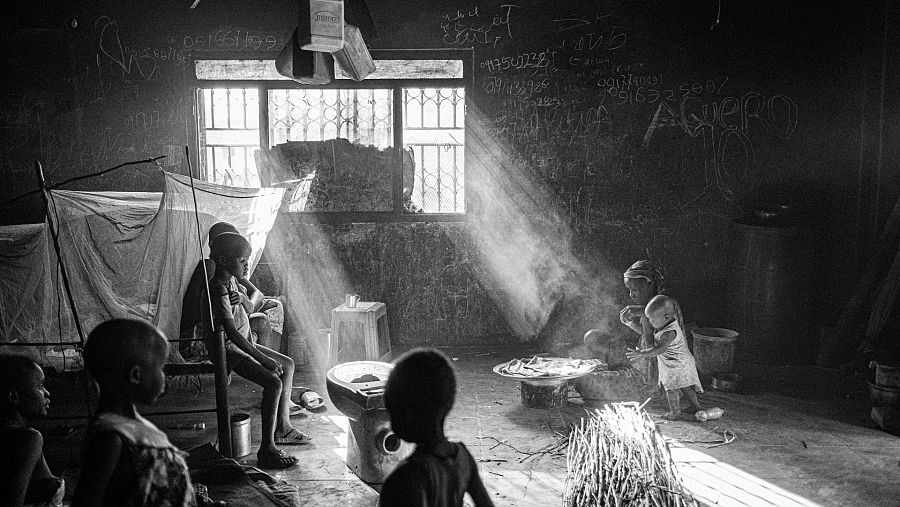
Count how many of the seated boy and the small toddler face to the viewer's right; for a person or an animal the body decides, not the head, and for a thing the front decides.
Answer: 1

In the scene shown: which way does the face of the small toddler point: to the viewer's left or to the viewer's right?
to the viewer's left

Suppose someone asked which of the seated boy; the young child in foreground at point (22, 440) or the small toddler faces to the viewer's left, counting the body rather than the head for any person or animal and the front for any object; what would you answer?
the small toddler

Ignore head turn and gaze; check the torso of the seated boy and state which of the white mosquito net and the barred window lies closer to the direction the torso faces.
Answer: the barred window

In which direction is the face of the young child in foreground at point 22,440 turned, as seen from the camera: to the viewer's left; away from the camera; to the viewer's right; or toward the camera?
to the viewer's right

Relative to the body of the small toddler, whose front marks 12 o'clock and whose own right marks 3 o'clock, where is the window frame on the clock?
The window frame is roughly at 1 o'clock from the small toddler.

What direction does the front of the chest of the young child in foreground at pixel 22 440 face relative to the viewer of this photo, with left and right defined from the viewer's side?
facing to the right of the viewer

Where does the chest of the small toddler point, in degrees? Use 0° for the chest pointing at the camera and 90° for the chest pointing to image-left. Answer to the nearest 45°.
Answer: approximately 90°

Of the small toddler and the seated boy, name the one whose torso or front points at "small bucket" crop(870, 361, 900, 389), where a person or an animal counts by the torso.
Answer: the seated boy

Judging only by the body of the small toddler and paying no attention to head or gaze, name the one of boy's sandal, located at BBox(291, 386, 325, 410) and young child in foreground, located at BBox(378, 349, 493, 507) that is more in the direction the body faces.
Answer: the boy's sandal

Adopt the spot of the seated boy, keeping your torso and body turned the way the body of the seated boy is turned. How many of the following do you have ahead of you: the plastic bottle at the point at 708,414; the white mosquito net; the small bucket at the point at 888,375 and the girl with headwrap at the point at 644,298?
3

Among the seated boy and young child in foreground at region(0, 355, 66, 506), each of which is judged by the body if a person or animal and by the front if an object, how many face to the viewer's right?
2

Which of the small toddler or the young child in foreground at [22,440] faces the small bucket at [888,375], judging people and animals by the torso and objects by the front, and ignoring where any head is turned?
the young child in foreground

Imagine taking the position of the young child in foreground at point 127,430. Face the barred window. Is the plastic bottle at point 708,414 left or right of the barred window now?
right

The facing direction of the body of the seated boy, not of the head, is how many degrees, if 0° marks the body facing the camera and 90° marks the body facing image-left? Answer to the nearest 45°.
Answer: approximately 270°
